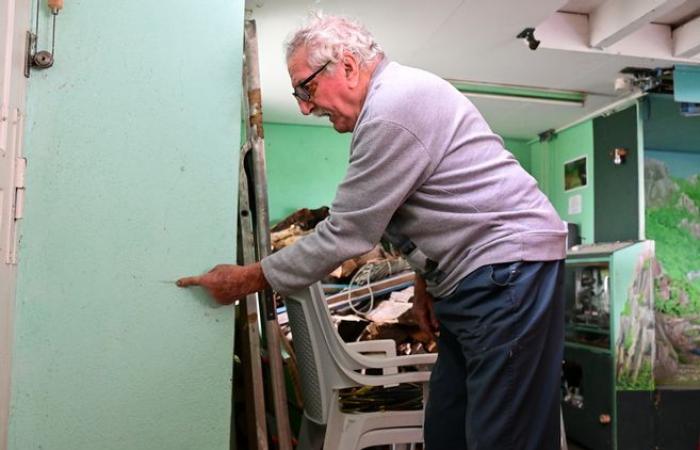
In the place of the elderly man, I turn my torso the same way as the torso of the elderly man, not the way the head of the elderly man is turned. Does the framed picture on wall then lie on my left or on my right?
on my right

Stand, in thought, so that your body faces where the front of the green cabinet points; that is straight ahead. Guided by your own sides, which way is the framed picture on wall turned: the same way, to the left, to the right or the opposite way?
the same way

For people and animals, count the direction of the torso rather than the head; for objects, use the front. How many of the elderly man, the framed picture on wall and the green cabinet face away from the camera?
0

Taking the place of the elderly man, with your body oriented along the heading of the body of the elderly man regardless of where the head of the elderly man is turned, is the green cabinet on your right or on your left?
on your right

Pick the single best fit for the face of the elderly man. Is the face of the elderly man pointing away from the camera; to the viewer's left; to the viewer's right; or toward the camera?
to the viewer's left

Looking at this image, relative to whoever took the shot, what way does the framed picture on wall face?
facing the viewer and to the left of the viewer

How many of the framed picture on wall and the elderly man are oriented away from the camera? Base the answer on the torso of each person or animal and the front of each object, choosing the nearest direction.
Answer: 0

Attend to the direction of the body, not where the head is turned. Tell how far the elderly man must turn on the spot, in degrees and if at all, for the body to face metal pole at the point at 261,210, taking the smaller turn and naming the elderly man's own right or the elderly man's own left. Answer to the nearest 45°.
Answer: approximately 45° to the elderly man's own right

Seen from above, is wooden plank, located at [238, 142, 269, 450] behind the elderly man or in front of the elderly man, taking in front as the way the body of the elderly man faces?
in front

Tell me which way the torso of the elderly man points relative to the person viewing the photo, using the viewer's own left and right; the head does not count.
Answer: facing to the left of the viewer
